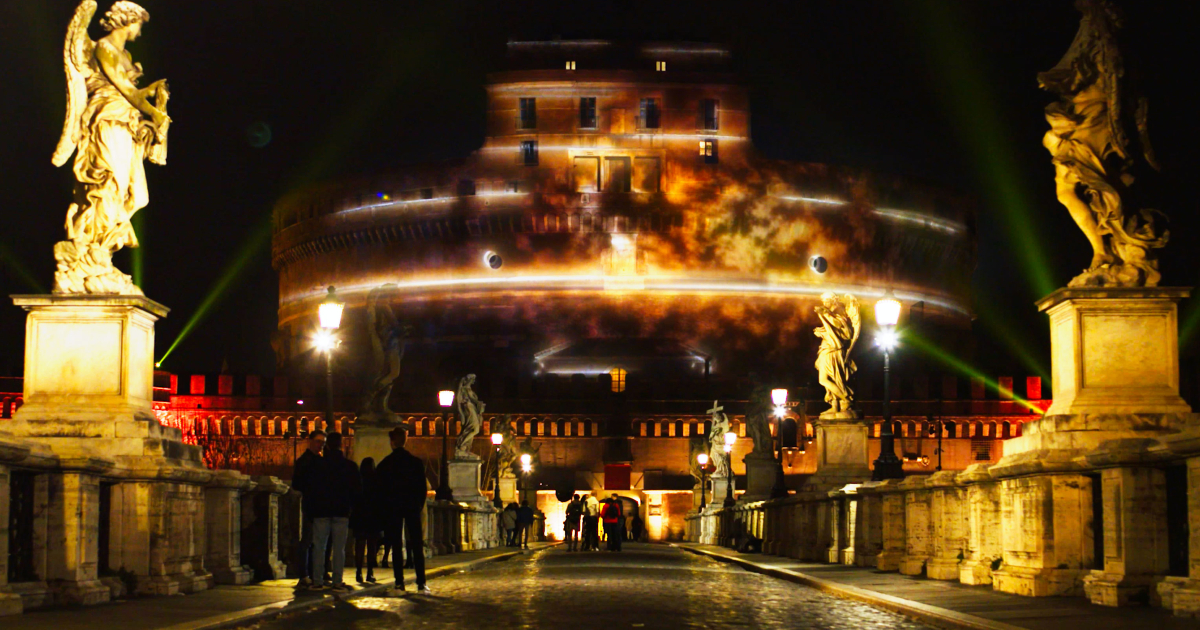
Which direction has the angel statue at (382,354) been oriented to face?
to the viewer's right

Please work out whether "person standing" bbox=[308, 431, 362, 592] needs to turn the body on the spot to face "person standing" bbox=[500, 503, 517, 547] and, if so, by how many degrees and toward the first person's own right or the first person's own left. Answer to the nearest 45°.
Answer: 0° — they already face them

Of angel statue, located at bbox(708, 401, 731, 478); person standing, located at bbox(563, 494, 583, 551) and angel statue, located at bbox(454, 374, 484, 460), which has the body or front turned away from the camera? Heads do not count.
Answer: the person standing

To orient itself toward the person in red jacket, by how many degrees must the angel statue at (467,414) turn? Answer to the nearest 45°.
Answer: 0° — it already faces them

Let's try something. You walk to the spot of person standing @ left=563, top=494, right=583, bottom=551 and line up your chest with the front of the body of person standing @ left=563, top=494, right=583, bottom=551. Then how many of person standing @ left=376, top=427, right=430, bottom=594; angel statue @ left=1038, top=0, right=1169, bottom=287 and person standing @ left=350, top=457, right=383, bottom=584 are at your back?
3

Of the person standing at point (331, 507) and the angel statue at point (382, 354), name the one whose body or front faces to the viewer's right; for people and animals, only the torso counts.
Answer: the angel statue

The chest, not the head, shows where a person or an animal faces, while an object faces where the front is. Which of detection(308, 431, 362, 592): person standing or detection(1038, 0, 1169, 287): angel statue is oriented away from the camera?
the person standing

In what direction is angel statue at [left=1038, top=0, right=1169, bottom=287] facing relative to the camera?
to the viewer's left

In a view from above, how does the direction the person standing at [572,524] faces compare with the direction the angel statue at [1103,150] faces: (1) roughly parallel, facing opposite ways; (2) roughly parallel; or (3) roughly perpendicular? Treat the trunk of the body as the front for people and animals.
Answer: roughly perpendicular

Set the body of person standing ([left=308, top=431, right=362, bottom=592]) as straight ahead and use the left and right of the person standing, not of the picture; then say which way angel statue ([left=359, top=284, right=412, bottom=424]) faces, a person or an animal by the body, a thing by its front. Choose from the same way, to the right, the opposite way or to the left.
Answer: to the right

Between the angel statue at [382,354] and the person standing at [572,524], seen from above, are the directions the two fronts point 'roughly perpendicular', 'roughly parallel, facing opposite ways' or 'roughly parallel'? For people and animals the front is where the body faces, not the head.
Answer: roughly perpendicular

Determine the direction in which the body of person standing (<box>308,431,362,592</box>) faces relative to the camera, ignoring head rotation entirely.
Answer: away from the camera
